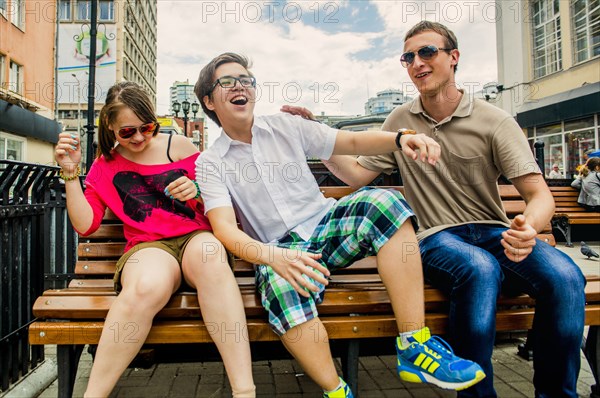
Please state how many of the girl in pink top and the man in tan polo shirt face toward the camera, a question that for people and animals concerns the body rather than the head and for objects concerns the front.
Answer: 2

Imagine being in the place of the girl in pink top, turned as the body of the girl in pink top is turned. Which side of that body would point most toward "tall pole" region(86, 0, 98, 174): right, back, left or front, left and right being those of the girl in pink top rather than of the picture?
back

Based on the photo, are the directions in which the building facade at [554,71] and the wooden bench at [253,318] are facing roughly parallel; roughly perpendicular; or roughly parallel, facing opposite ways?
roughly perpendicular

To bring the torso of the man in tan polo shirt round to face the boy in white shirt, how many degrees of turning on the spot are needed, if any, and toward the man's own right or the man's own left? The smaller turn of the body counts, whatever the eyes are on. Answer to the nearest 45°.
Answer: approximately 45° to the man's own right

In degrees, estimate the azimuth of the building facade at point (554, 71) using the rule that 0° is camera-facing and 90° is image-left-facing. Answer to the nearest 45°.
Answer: approximately 45°

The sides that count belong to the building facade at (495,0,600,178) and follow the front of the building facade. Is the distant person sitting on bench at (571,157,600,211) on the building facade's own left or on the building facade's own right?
on the building facade's own left

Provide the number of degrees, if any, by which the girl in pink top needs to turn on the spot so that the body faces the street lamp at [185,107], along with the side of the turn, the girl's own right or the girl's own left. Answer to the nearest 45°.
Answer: approximately 180°

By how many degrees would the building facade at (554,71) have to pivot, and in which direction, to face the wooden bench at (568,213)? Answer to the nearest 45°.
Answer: approximately 45° to its left

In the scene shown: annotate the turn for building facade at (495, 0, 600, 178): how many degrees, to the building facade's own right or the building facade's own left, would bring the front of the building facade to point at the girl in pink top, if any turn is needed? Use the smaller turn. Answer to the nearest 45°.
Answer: approximately 45° to the building facade's own left

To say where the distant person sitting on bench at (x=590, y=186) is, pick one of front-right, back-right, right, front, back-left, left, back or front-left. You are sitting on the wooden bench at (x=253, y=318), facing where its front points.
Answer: back-left
